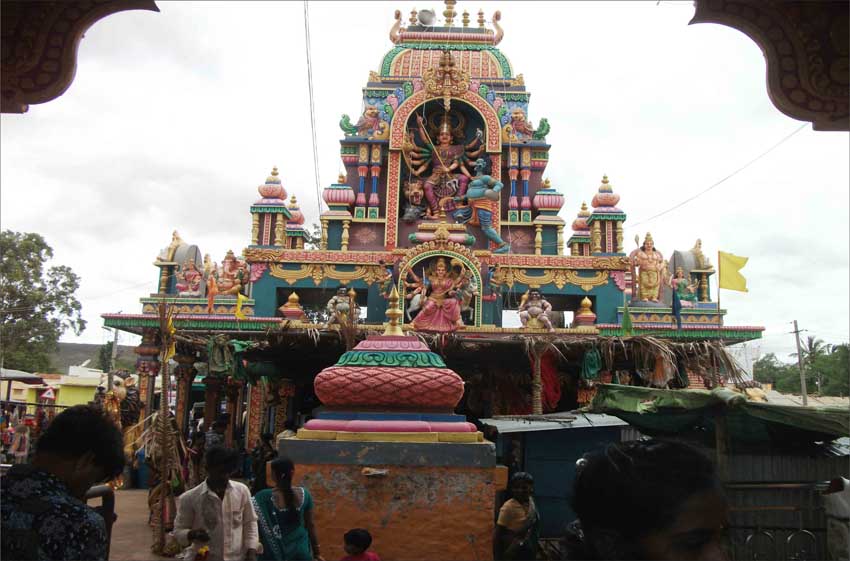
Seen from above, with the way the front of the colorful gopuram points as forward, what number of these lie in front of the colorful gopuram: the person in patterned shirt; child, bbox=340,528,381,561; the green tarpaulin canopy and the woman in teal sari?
4

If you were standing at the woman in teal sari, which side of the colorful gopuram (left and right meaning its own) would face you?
front

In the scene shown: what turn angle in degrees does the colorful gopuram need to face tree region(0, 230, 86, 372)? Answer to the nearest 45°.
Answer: approximately 135° to its right

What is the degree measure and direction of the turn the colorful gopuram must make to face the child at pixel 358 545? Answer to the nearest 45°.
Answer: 0° — it already faces them

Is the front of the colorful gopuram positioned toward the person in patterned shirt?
yes

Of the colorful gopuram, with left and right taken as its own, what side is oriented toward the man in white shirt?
front

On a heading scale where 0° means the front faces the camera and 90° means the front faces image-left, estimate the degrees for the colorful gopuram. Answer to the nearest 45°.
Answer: approximately 0°

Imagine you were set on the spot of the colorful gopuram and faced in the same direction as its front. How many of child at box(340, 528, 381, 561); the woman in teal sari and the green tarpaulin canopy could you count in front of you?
3
